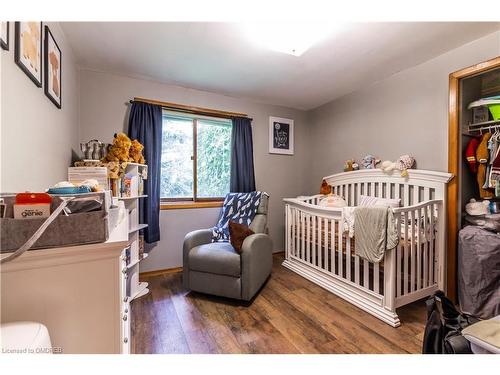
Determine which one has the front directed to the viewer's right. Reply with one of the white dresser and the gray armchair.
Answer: the white dresser

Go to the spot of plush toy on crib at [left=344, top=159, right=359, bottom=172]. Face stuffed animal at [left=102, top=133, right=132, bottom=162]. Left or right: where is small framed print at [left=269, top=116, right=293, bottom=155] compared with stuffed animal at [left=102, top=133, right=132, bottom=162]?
right

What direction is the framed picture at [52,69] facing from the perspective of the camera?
to the viewer's right

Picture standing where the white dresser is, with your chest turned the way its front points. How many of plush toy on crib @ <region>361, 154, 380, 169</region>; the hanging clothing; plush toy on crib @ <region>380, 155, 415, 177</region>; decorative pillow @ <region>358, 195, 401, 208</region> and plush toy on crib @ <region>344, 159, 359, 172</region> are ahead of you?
5

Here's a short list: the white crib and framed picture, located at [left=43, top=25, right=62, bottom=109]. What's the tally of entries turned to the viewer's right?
1

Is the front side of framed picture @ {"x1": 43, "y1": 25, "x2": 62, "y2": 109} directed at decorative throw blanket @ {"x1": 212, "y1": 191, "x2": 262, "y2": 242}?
yes

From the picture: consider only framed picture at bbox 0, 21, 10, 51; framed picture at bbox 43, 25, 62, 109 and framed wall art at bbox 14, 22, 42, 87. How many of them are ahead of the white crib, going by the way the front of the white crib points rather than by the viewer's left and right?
3

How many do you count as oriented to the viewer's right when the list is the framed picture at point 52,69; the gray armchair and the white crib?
1

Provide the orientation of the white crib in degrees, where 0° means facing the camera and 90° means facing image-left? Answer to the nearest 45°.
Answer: approximately 45°

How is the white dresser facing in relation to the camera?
to the viewer's right

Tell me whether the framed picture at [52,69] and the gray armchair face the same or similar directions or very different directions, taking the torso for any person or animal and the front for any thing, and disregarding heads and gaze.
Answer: very different directions

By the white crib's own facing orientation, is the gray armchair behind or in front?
in front

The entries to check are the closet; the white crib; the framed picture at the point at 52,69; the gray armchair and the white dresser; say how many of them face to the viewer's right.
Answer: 2
